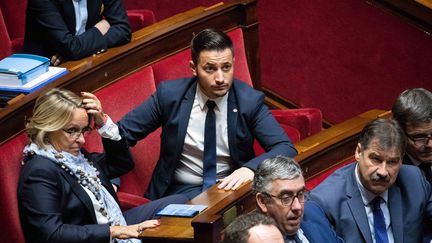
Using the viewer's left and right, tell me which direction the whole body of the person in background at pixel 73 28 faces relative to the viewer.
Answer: facing the viewer

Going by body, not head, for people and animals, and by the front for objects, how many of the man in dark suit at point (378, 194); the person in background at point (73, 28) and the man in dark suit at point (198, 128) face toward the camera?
3

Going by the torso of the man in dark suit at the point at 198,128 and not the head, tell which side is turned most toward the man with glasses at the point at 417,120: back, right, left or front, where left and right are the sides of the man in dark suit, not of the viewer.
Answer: left

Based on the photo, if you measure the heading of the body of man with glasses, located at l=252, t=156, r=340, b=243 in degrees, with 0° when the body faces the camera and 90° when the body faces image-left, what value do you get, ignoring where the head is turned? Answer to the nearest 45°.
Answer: approximately 315°

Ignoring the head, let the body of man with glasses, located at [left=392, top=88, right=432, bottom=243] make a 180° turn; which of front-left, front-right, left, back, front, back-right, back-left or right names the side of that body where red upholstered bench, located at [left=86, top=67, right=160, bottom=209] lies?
front-left
